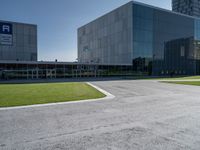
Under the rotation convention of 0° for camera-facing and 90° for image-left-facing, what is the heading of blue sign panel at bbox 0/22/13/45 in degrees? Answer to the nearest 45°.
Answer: approximately 0°
